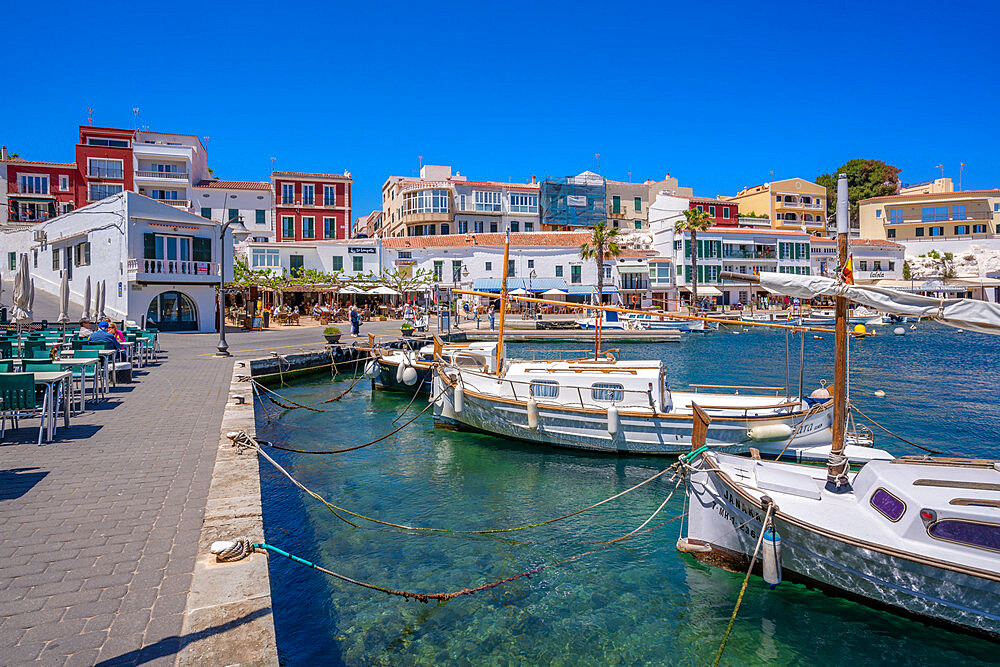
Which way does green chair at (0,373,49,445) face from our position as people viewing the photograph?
facing away from the viewer and to the right of the viewer

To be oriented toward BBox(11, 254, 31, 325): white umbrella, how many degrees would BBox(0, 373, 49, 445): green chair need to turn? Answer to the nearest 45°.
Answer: approximately 45° to its left

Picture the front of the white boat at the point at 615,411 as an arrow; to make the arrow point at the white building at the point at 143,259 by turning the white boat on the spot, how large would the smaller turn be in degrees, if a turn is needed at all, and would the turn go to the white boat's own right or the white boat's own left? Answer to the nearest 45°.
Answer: approximately 45° to the white boat's own right

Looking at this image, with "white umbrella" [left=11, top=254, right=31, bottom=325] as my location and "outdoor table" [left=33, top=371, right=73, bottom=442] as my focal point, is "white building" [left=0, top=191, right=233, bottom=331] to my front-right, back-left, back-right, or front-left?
back-left

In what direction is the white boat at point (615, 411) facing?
to the viewer's left

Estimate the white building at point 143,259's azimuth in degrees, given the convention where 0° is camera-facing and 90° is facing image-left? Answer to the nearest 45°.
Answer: approximately 315°

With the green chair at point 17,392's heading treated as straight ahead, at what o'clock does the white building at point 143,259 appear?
The white building is roughly at 11 o'clock from the green chair.

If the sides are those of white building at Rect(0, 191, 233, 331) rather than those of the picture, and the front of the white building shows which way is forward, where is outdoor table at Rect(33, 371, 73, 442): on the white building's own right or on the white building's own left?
on the white building's own right
